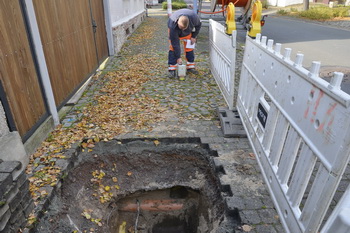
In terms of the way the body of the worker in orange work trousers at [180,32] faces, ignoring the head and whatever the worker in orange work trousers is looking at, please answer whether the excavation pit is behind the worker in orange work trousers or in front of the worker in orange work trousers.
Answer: in front

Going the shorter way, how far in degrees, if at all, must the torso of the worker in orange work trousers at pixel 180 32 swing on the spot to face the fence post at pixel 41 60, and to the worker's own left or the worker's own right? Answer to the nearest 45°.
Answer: approximately 45° to the worker's own right

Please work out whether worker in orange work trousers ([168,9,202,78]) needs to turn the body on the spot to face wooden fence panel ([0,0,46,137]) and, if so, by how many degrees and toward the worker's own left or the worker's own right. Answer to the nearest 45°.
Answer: approximately 45° to the worker's own right

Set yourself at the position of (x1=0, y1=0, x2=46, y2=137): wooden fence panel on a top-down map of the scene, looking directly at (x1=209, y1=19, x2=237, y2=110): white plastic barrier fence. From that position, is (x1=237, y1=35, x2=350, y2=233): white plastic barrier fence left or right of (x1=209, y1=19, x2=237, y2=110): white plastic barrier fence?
right

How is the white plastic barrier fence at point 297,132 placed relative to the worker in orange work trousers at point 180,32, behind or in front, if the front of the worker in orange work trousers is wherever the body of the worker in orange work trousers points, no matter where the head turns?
in front

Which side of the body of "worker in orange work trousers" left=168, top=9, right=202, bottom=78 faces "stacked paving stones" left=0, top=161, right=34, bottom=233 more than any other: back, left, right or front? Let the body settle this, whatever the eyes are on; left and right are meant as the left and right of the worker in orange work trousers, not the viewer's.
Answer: front

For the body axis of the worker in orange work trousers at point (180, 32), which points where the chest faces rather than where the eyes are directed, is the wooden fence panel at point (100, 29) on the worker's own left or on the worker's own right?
on the worker's own right

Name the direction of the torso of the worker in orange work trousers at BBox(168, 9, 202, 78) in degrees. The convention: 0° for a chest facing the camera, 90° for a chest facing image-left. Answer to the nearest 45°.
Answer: approximately 0°

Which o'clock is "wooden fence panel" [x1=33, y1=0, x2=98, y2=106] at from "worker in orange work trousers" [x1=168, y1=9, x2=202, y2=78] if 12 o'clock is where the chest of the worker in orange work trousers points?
The wooden fence panel is roughly at 2 o'clock from the worker in orange work trousers.
